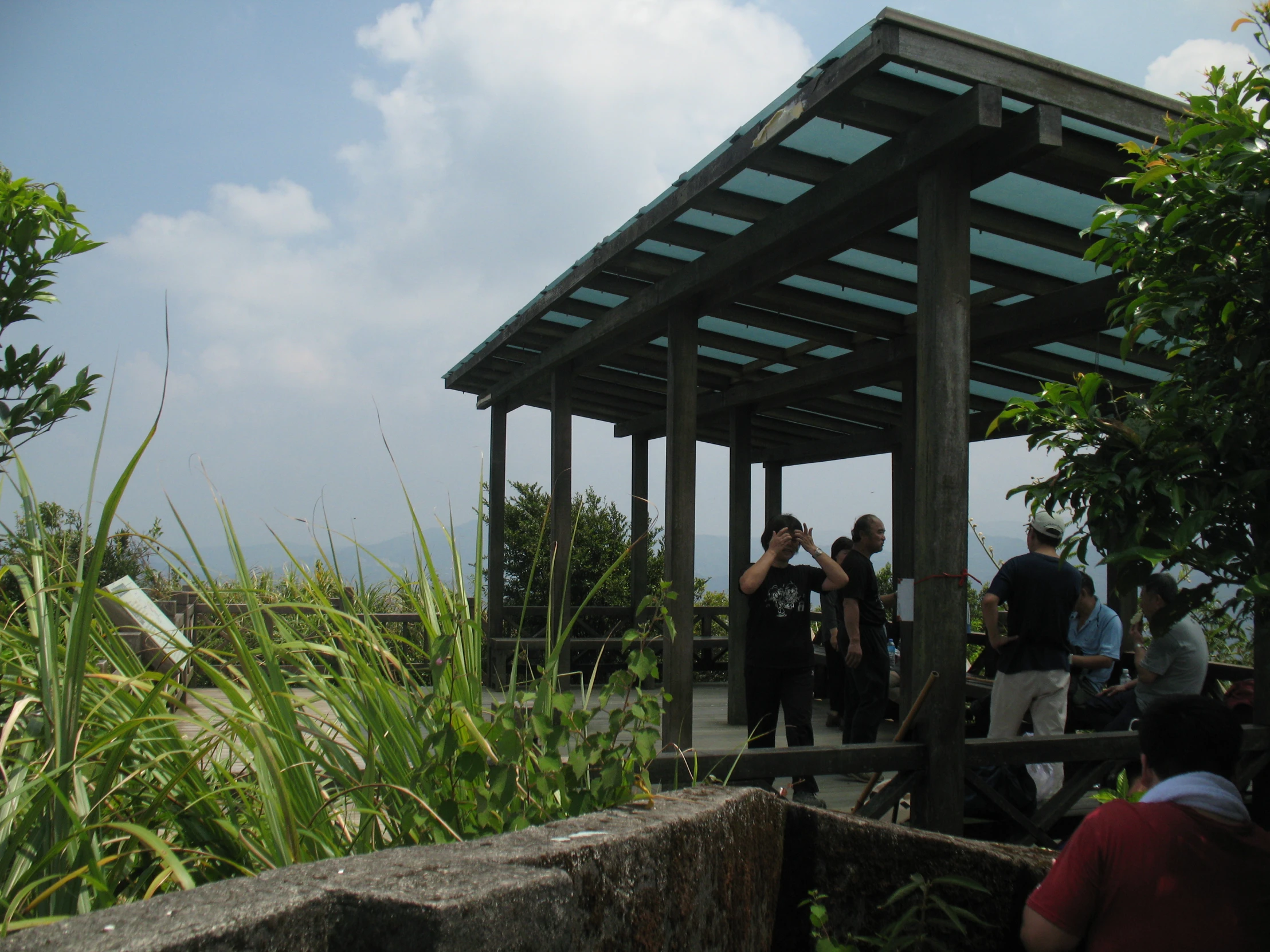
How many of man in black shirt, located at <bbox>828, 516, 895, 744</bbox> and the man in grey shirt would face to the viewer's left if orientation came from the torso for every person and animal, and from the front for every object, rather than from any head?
1

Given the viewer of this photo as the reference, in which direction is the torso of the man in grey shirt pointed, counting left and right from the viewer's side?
facing to the left of the viewer

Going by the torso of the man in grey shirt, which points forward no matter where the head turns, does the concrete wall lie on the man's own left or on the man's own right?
on the man's own left
